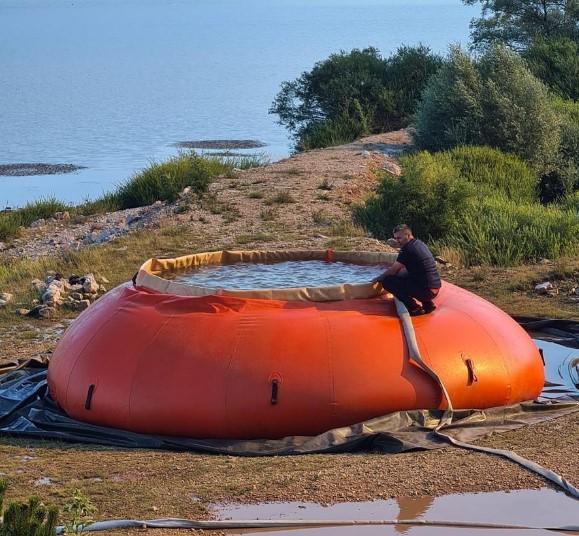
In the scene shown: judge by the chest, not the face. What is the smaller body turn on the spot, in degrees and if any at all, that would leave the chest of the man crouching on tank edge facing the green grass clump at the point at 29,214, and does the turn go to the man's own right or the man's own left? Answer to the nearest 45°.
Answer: approximately 45° to the man's own right

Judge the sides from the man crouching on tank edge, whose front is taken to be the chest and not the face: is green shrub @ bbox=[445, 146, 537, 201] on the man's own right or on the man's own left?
on the man's own right

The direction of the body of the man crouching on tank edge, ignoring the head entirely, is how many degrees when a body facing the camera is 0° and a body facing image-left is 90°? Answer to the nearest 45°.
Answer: approximately 90°

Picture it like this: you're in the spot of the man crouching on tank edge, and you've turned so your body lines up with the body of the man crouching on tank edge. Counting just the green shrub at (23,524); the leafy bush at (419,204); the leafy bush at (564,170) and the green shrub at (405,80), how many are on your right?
3

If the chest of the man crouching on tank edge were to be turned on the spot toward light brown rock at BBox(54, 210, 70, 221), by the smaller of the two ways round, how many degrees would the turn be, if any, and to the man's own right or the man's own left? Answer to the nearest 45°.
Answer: approximately 45° to the man's own right

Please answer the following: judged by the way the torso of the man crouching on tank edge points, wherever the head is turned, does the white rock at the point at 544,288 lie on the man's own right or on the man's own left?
on the man's own right

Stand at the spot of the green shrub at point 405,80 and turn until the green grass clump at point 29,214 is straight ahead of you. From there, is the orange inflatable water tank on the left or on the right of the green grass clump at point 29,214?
left

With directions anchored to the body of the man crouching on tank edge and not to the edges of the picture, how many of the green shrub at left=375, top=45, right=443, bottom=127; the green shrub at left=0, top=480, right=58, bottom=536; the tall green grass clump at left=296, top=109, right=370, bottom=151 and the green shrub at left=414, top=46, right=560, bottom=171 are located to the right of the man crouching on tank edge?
3

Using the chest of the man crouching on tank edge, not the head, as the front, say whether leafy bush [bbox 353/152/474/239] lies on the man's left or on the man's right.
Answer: on the man's right

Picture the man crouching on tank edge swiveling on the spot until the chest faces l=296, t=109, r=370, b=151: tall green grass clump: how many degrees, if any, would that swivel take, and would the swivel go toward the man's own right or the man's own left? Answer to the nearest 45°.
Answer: approximately 90° to the man's own right
